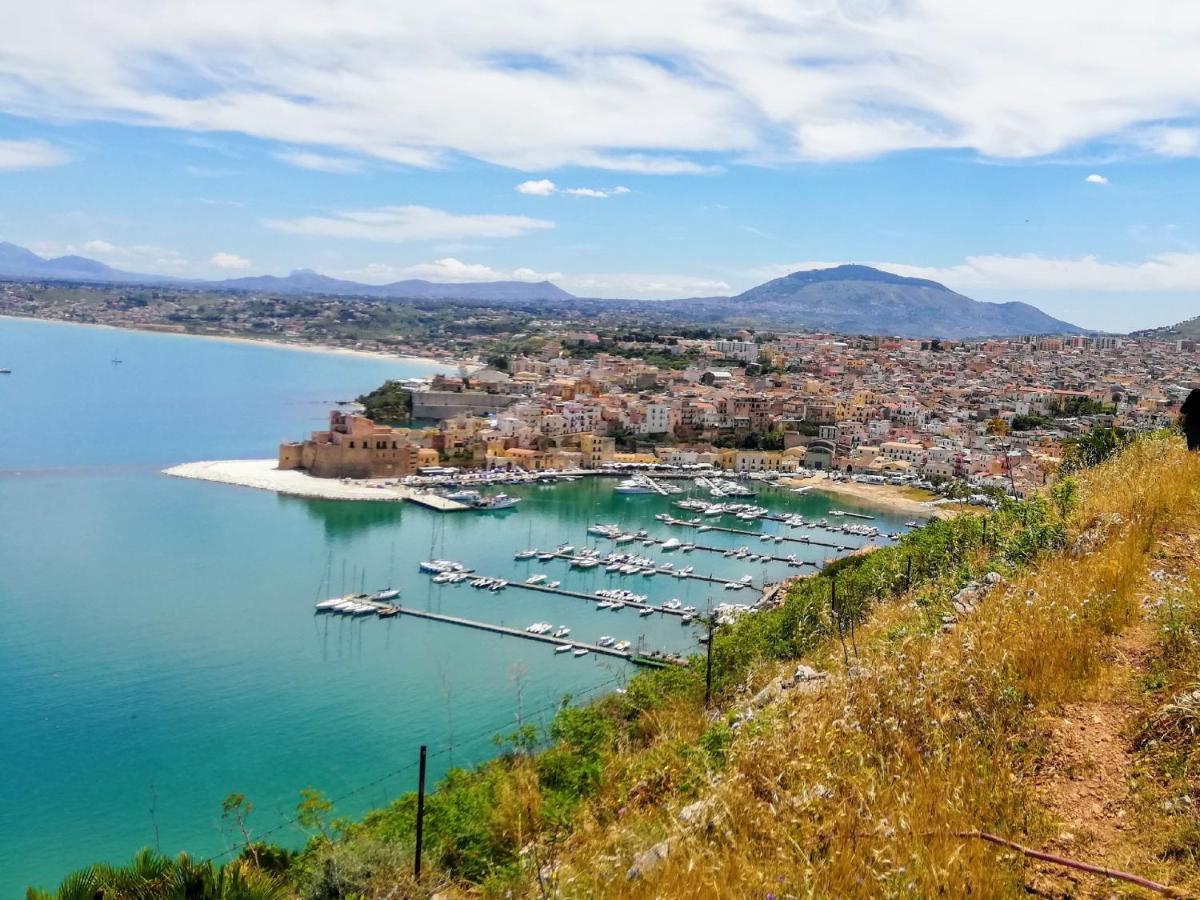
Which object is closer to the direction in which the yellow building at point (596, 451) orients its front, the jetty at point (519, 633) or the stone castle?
the jetty

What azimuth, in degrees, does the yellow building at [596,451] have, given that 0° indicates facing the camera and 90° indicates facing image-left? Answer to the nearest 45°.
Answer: approximately 0°

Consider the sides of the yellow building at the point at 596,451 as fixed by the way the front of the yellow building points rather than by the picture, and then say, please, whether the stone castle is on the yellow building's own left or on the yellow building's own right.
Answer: on the yellow building's own right

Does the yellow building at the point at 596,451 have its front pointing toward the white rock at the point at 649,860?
yes

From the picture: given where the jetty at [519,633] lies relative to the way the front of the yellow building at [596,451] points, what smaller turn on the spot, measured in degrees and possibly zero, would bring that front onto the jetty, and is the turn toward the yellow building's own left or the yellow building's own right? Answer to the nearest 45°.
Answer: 0° — it already faces it

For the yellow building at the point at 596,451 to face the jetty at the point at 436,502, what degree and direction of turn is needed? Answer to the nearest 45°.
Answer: approximately 45° to its right
